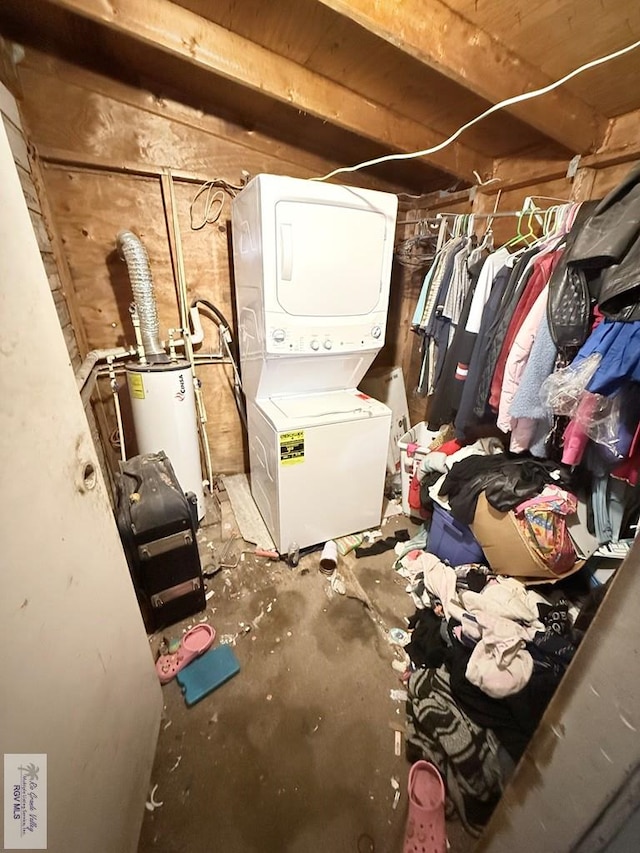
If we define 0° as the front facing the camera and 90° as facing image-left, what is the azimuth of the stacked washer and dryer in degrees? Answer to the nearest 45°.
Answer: approximately 0°

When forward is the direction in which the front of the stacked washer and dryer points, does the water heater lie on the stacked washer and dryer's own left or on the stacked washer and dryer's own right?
on the stacked washer and dryer's own right

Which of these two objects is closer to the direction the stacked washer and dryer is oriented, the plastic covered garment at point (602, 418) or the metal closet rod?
the plastic covered garment
